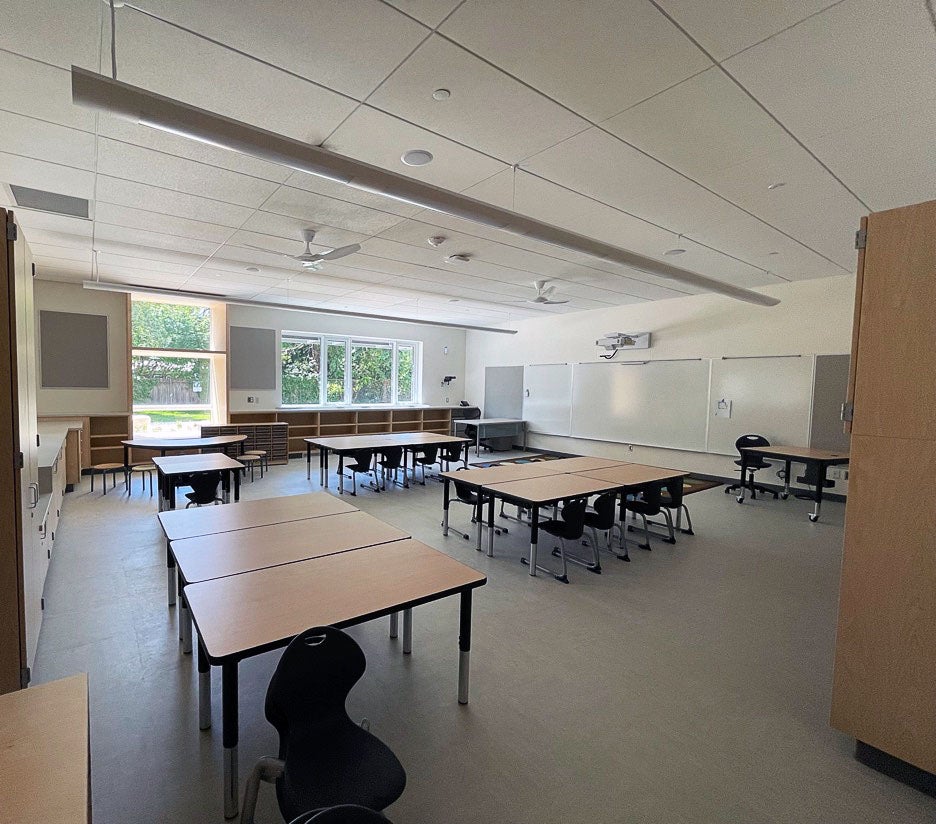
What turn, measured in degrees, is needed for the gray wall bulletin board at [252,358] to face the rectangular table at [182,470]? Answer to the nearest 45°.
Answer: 0° — it already faces it

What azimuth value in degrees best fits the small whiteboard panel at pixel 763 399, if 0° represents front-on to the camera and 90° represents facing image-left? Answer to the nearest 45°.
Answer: approximately 0°

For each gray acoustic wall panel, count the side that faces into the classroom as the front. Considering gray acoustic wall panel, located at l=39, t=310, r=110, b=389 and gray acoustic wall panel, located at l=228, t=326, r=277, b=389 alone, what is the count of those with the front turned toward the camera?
2

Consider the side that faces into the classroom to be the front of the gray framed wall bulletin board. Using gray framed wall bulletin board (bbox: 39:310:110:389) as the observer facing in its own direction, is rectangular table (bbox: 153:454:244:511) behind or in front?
in front

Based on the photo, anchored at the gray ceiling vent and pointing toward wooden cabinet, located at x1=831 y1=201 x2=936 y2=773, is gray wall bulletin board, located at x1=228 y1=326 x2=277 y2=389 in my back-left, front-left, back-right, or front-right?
back-left
